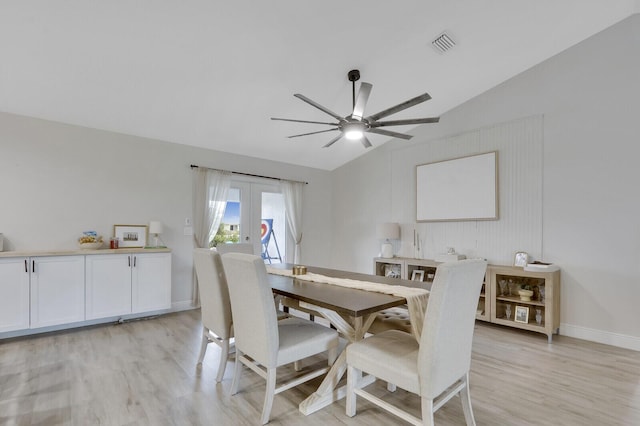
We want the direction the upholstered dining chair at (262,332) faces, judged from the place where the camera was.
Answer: facing away from the viewer and to the right of the viewer

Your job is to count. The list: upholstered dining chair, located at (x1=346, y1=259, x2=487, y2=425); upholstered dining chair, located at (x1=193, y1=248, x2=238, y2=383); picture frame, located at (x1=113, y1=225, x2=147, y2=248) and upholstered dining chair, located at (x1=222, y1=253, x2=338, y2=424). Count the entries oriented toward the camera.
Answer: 1

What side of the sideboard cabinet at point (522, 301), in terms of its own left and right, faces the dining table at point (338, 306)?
front

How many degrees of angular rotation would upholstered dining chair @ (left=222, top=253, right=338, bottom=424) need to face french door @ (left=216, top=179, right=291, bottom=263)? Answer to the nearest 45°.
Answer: approximately 45° to its left

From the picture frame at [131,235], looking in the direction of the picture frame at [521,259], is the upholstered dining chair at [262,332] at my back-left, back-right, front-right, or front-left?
front-right

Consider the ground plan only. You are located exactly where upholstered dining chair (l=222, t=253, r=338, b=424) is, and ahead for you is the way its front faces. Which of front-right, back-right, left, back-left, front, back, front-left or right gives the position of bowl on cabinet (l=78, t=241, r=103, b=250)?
left

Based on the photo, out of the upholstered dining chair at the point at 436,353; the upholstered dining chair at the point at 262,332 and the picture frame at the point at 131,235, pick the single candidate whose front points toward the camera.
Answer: the picture frame

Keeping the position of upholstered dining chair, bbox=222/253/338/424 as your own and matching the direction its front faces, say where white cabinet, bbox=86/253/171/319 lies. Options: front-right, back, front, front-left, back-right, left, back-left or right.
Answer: left

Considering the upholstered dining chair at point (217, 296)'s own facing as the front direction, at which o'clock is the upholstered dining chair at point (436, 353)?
the upholstered dining chair at point (436, 353) is roughly at 3 o'clock from the upholstered dining chair at point (217, 296).

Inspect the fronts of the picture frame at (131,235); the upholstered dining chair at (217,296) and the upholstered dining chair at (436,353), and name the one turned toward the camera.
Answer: the picture frame

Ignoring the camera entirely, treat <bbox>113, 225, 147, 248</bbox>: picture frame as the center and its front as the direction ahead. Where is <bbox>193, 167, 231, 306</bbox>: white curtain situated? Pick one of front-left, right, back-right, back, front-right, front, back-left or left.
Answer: left

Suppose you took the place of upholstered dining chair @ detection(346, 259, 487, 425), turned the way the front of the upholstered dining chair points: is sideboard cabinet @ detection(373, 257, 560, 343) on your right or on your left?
on your right

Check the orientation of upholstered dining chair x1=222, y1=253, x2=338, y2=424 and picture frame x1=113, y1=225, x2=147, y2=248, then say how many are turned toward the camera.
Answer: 1

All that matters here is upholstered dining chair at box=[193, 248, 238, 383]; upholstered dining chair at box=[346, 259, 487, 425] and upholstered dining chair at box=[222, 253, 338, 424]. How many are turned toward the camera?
0

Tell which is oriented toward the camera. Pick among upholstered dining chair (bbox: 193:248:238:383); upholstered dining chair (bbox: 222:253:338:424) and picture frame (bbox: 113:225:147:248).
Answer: the picture frame

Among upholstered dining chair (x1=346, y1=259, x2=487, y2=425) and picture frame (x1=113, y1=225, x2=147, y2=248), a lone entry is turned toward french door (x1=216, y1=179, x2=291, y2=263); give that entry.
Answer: the upholstered dining chair

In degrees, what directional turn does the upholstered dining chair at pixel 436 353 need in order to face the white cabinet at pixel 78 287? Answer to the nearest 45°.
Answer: approximately 45° to its left

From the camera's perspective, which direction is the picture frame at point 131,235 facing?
toward the camera

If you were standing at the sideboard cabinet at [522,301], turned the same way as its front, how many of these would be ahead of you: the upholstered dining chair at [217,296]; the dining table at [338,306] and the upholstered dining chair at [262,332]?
3
